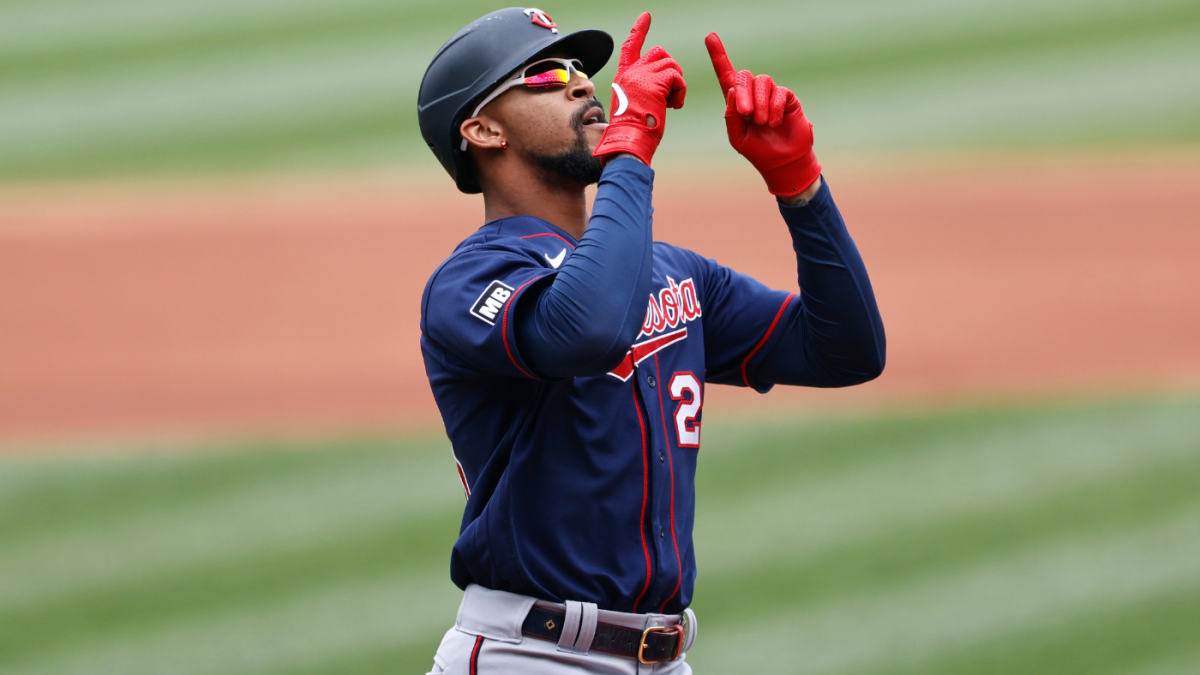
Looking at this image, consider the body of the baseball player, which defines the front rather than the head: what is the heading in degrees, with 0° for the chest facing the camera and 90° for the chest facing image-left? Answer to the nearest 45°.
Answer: approximately 315°
